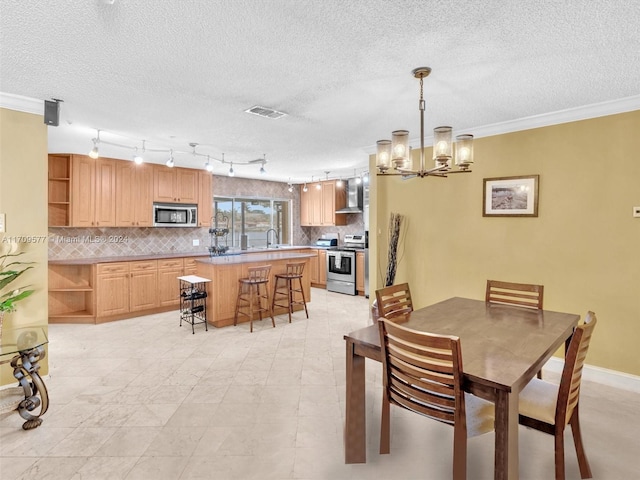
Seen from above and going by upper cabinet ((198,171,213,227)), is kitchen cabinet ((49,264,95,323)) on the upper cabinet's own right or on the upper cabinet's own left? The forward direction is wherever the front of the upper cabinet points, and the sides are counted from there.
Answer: on the upper cabinet's own right

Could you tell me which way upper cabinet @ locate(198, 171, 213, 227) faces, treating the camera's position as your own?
facing the viewer and to the right of the viewer

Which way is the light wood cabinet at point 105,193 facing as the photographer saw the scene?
facing the viewer

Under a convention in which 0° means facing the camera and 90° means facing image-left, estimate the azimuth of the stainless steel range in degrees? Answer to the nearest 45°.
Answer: approximately 45°

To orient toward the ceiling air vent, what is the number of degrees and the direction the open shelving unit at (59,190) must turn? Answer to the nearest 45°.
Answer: approximately 45° to its left

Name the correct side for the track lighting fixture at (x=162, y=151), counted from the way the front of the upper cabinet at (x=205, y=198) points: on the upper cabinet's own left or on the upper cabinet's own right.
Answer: on the upper cabinet's own right

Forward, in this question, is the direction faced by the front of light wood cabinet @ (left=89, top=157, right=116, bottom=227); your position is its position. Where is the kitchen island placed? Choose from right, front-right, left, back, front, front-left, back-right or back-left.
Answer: front-left

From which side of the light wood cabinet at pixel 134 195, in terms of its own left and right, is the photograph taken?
front

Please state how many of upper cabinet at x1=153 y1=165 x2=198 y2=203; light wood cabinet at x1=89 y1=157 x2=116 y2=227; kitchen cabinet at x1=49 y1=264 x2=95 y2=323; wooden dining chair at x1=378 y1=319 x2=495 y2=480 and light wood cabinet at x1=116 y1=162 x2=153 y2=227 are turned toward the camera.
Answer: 4

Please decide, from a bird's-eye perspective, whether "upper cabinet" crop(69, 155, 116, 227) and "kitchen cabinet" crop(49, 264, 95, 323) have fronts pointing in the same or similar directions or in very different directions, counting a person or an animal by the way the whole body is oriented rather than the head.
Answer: same or similar directions

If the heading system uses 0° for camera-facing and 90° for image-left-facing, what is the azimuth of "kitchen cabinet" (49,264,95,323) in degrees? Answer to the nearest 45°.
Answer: approximately 0°

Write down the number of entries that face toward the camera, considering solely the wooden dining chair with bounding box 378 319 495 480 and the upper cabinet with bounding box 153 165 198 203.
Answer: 1

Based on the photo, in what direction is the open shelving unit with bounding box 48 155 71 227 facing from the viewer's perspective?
toward the camera
